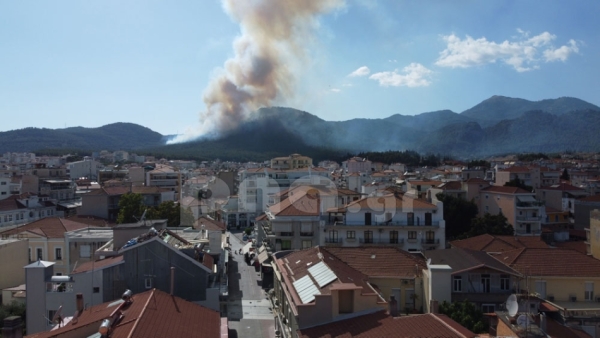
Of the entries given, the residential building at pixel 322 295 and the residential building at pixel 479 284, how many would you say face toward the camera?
1

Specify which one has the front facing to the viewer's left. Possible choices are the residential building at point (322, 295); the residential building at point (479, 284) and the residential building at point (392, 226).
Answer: the residential building at point (322, 295)

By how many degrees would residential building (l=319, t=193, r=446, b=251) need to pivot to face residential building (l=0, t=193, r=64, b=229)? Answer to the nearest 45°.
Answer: approximately 90° to its right

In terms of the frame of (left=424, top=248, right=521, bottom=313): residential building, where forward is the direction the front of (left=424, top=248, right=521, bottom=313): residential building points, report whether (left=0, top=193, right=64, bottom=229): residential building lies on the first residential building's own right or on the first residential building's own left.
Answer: on the first residential building's own right

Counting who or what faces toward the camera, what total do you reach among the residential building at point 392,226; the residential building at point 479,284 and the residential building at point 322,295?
2

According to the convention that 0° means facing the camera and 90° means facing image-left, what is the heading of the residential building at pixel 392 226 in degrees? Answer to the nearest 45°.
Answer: approximately 0°

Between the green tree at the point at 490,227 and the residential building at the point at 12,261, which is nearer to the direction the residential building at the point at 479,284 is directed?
the residential building

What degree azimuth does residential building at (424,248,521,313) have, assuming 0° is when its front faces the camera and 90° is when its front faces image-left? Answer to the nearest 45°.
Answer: approximately 0°

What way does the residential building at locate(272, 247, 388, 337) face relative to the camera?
to the viewer's left

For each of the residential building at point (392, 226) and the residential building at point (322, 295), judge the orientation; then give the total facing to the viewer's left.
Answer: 1

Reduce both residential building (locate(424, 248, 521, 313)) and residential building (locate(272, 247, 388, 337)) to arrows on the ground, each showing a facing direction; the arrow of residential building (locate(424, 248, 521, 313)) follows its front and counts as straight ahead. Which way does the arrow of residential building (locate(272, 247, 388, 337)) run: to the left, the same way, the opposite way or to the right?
to the right

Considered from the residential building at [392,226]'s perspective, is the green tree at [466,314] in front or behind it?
in front

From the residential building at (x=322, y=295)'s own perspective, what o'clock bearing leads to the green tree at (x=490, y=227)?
The green tree is roughly at 4 o'clock from the residential building.
